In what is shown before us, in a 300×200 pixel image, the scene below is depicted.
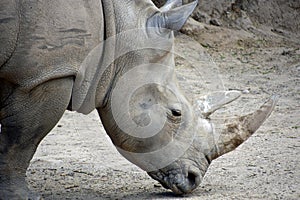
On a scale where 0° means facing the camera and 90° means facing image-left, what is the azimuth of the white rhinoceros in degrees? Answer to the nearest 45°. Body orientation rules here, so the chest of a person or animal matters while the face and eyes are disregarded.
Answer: approximately 270°
